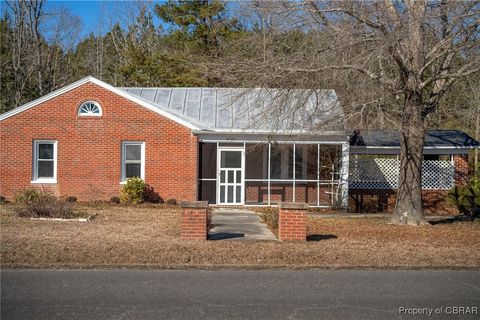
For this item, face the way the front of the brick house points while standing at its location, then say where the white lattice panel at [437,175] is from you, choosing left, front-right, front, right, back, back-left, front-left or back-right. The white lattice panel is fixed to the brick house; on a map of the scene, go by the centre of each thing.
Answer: left

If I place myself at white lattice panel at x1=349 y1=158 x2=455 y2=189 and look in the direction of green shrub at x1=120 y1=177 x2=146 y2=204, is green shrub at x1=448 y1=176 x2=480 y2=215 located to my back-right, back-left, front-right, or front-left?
back-left

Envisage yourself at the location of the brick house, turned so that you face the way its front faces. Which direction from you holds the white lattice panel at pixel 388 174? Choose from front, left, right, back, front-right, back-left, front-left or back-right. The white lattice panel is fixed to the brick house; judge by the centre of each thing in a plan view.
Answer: left

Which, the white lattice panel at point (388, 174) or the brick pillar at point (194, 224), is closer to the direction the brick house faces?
the brick pillar

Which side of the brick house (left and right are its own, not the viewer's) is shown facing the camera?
front

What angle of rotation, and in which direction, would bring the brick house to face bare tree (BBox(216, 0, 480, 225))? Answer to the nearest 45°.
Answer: approximately 45° to its left

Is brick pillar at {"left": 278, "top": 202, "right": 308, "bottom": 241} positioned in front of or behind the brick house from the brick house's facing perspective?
in front

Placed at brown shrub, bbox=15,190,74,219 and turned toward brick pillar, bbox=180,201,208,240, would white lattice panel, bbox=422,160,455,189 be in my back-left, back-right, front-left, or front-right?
front-left

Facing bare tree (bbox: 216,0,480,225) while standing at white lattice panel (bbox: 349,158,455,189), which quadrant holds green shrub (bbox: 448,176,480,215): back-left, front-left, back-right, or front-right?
front-left

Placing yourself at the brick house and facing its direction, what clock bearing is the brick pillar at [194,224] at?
The brick pillar is roughly at 11 o'clock from the brick house.

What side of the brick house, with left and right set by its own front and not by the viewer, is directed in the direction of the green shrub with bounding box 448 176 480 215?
left

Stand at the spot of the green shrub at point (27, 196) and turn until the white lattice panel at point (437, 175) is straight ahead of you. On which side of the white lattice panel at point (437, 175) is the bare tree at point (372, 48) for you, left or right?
right
